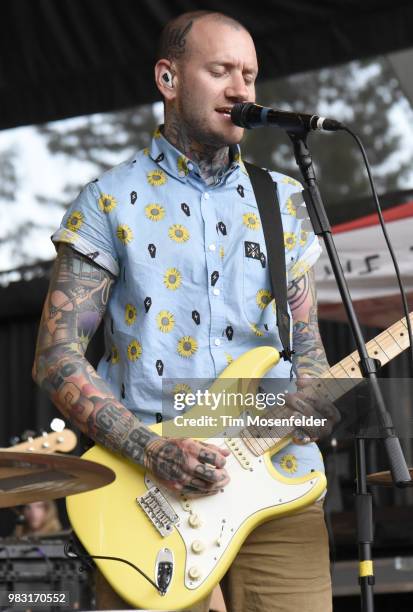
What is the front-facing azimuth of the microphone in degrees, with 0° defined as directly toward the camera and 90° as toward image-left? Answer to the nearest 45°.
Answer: approximately 90°

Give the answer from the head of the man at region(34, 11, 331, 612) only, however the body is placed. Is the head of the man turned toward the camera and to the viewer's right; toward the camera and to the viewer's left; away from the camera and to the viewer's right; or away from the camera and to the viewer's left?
toward the camera and to the viewer's right

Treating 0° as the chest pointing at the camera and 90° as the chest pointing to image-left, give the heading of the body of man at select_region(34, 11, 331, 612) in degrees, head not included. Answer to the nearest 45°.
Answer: approximately 315°

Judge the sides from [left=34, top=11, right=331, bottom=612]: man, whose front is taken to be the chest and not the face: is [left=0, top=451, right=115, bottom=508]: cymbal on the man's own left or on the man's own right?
on the man's own right
